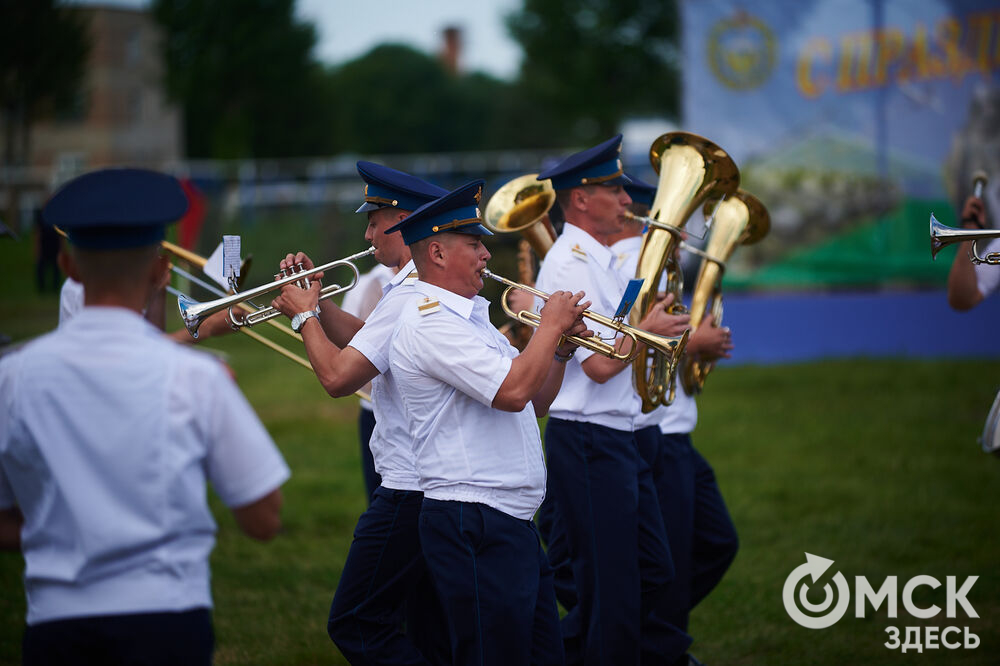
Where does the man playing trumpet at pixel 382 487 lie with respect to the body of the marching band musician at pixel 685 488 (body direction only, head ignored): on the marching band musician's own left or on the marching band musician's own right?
on the marching band musician's own right

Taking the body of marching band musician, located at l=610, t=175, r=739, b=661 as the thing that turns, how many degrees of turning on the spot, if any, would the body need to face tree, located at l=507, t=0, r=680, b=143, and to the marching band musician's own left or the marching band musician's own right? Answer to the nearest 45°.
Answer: approximately 90° to the marching band musician's own left

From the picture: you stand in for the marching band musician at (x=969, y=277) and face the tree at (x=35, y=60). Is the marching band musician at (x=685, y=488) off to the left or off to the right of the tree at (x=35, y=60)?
left

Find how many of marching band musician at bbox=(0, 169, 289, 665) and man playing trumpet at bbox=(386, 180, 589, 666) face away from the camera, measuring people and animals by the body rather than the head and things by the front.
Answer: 1

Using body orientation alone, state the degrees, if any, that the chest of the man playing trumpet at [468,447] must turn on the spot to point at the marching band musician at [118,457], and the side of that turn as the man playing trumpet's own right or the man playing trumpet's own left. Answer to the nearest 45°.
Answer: approximately 135° to the man playing trumpet's own right

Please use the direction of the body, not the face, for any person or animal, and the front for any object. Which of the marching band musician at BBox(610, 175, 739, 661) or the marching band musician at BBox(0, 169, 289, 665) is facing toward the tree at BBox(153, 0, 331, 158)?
the marching band musician at BBox(0, 169, 289, 665)

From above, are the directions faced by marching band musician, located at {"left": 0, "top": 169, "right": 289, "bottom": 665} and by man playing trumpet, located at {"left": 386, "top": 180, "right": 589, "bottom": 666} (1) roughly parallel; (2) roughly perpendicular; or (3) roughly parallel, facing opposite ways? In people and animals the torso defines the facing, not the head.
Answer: roughly perpendicular

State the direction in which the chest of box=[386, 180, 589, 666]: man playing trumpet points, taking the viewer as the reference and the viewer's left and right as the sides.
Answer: facing to the right of the viewer

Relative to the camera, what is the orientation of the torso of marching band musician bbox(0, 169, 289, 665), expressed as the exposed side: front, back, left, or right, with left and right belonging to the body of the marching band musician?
back

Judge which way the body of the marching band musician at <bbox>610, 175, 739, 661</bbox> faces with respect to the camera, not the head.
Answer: to the viewer's right

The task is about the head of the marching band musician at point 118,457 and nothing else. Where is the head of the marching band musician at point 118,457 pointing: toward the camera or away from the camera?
away from the camera

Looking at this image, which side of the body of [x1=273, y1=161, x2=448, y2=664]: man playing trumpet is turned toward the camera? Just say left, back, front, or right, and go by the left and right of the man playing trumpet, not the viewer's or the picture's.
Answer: left

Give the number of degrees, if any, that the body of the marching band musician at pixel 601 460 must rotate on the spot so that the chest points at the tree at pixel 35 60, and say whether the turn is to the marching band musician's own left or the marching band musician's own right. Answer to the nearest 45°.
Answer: approximately 135° to the marching band musician's own left

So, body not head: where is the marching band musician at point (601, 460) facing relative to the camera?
to the viewer's right

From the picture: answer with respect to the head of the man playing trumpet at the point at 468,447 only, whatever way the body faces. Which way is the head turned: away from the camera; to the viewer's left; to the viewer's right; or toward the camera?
to the viewer's right

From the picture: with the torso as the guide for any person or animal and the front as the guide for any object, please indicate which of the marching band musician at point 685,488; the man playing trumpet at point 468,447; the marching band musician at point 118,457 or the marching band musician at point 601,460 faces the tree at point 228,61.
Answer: the marching band musician at point 118,457
